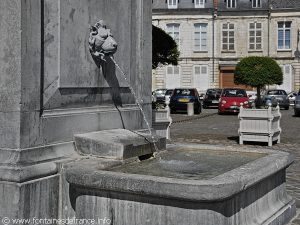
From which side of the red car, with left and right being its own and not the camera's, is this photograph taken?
front

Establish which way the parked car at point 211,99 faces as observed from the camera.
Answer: facing the viewer and to the left of the viewer

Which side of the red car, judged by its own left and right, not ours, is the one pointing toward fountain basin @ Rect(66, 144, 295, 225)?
front

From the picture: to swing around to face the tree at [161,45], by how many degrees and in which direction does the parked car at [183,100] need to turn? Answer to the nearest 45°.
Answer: approximately 180°

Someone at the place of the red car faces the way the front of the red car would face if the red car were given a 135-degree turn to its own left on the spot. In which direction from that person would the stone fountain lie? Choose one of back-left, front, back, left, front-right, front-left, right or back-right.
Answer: back-right

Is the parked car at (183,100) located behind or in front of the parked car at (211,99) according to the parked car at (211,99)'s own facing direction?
in front

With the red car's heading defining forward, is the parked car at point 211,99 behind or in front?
behind
